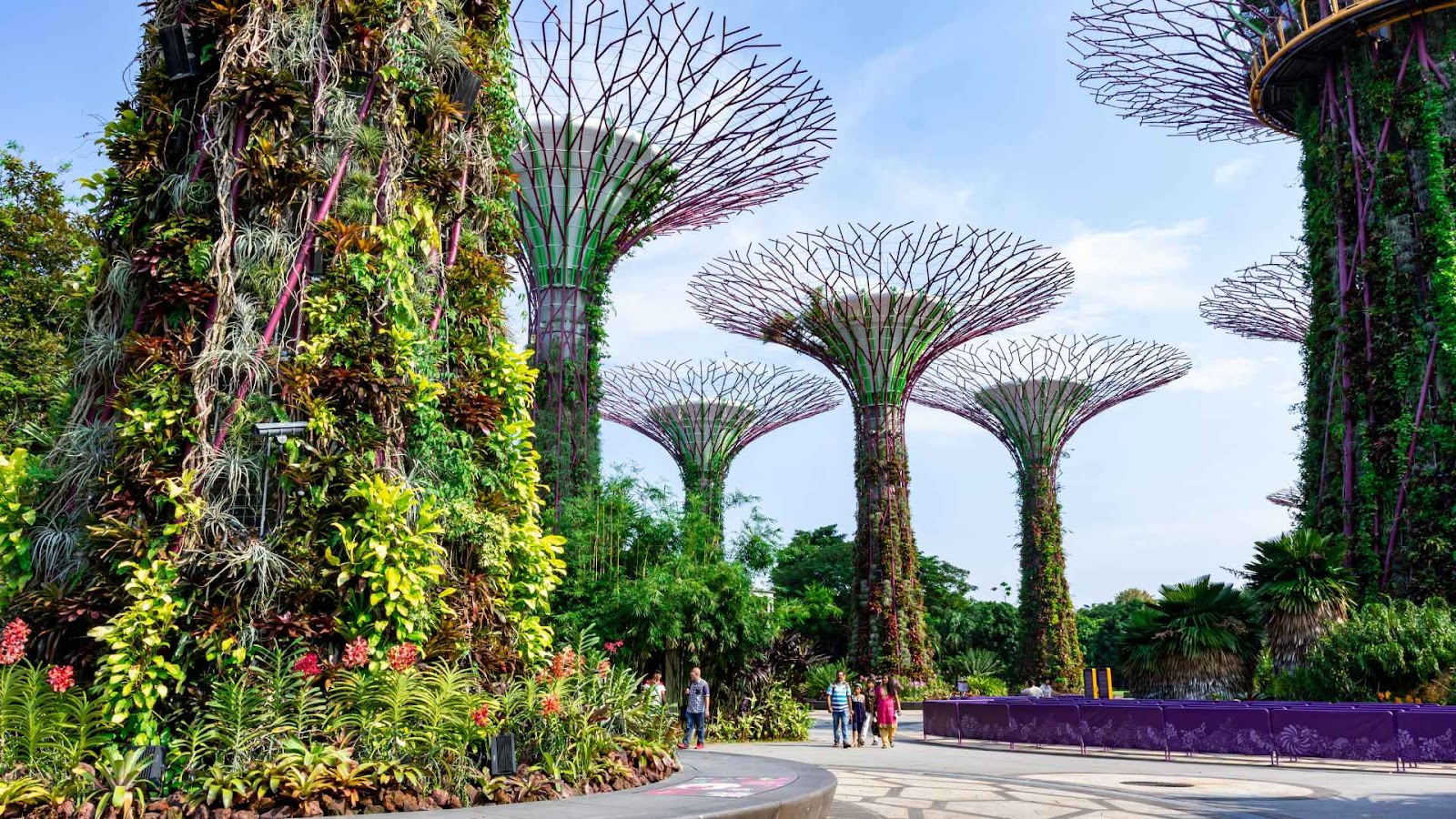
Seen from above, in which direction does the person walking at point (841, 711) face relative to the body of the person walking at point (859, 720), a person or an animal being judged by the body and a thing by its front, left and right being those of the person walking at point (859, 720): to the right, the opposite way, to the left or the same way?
the same way

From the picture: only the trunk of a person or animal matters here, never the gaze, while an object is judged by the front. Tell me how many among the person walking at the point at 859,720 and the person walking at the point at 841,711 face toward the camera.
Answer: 2

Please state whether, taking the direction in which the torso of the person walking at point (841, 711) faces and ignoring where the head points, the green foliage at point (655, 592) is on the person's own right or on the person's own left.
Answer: on the person's own right

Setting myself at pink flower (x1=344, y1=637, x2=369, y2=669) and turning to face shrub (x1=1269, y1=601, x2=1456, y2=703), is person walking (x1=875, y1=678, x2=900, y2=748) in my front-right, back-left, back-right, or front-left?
front-left

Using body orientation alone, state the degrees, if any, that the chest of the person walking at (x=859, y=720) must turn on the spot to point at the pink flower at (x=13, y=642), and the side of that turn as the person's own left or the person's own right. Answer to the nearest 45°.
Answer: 0° — they already face it

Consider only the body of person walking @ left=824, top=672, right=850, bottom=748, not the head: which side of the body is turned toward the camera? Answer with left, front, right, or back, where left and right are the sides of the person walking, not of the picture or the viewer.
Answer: front

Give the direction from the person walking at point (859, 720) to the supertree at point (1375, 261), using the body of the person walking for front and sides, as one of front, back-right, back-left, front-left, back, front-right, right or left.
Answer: left

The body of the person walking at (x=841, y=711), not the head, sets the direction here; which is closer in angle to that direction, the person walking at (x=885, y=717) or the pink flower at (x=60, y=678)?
the pink flower

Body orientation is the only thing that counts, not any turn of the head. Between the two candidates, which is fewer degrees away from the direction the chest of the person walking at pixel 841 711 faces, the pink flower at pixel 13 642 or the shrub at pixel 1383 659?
the pink flower
